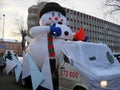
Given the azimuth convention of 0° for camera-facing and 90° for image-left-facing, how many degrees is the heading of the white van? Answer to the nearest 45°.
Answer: approximately 315°

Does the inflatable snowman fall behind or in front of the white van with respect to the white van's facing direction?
behind
